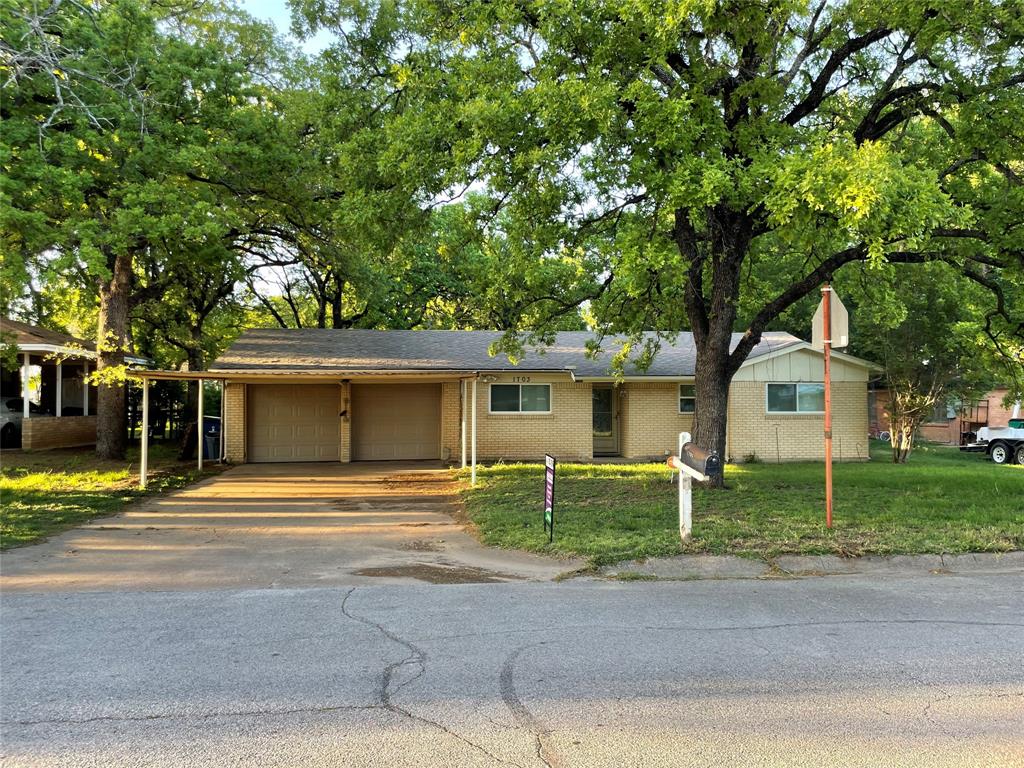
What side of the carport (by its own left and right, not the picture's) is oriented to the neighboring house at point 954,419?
left

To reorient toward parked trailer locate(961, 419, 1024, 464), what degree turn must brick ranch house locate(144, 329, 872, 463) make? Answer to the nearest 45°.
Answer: approximately 90° to its left

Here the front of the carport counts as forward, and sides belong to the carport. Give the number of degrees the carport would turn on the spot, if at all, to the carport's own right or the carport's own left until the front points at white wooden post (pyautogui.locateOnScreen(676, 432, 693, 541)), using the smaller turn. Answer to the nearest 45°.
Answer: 0° — it already faces it

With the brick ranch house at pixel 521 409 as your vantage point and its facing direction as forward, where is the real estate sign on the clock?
The real estate sign is roughly at 12 o'clock from the brick ranch house.

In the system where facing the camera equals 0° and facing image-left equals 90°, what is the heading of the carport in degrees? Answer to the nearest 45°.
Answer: approximately 0°

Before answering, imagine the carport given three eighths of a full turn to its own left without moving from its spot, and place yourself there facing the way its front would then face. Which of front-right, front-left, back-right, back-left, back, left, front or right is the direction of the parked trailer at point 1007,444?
front-right

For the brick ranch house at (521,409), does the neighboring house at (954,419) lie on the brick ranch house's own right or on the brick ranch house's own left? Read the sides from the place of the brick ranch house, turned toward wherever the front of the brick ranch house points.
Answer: on the brick ranch house's own left

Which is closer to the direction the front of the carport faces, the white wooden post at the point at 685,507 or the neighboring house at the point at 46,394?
the white wooden post
